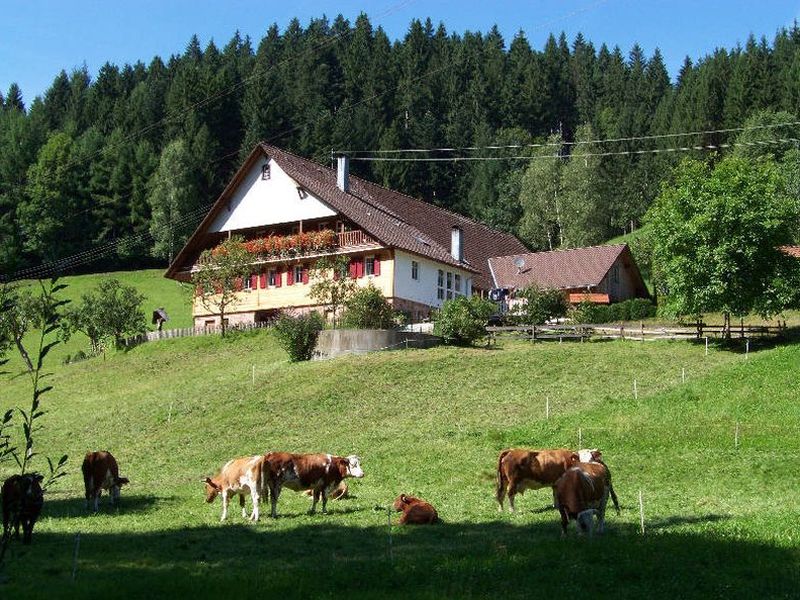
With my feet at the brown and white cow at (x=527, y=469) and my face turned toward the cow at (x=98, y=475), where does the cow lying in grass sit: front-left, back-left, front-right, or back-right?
front-left

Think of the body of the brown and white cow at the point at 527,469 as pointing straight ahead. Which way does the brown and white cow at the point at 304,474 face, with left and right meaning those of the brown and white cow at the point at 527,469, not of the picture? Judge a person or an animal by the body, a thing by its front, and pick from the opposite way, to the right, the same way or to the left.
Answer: the same way

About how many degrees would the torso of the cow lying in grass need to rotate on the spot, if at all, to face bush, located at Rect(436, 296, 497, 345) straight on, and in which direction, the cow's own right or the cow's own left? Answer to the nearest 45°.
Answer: approximately 90° to the cow's own right

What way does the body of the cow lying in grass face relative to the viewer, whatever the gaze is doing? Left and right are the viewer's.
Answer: facing to the left of the viewer

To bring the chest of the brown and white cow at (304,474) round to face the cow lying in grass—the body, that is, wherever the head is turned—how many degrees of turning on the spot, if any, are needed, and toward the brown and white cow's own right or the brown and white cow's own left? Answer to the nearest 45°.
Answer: approximately 45° to the brown and white cow's own right

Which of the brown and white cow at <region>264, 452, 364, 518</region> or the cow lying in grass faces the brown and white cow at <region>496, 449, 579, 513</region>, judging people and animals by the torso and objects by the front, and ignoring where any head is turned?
the brown and white cow at <region>264, 452, 364, 518</region>

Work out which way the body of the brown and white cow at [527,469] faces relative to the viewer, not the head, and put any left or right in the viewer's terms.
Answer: facing to the right of the viewer

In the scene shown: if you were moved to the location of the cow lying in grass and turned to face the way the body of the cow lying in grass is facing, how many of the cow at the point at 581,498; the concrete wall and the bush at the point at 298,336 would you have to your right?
2

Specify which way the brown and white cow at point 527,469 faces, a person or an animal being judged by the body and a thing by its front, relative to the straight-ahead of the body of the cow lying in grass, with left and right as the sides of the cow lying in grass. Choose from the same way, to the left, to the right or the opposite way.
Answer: the opposite way

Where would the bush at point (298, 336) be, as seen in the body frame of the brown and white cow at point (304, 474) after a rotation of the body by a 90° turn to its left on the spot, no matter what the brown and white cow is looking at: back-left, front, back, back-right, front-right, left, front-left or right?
front

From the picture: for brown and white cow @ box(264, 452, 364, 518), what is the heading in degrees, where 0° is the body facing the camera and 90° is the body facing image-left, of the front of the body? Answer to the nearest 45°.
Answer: approximately 270°

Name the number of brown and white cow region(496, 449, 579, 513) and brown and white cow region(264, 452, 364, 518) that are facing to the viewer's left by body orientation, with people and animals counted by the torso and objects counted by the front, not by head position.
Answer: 0

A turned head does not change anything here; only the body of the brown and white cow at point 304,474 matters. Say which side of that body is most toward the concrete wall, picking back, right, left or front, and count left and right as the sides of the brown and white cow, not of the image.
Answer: left

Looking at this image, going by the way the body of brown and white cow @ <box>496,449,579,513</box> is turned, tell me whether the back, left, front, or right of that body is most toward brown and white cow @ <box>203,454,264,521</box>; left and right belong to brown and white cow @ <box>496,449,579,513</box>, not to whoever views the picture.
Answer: back
